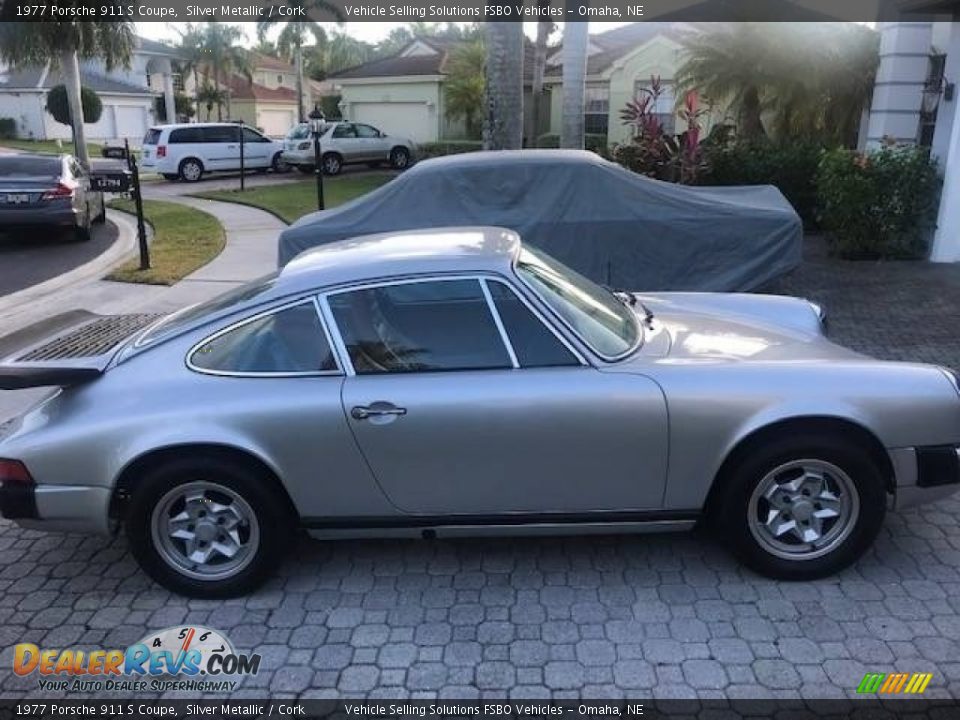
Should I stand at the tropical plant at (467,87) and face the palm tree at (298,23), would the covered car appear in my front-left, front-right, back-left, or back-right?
back-left

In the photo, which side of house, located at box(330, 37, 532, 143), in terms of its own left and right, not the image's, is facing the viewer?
front

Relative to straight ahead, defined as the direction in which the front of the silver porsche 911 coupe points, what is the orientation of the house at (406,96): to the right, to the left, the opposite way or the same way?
to the right

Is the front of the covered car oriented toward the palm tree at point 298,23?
no

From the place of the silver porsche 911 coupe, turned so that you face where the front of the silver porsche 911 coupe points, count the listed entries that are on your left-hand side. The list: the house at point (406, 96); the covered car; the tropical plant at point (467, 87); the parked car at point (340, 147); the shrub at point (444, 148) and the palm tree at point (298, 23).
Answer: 6

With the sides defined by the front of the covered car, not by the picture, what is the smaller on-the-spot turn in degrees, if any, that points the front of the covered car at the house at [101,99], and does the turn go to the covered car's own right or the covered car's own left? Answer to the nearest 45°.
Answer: approximately 45° to the covered car's own right

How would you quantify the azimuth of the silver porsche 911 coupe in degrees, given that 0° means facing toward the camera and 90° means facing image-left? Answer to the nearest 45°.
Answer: approximately 270°

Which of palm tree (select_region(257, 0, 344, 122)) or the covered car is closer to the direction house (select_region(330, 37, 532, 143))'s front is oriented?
the covered car

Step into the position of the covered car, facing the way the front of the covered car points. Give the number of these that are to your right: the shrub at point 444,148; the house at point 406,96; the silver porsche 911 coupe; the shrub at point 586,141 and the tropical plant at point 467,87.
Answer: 4

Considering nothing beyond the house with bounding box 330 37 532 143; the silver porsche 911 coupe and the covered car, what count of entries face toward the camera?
1

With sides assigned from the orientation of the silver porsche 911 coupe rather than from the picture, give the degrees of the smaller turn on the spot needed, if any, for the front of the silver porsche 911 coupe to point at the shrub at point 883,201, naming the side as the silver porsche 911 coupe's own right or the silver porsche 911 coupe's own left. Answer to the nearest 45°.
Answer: approximately 45° to the silver porsche 911 coupe's own left

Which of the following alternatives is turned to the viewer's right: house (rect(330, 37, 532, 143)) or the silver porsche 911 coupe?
the silver porsche 911 coupe

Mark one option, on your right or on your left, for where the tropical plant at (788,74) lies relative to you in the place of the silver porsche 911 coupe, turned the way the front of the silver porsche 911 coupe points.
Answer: on your left

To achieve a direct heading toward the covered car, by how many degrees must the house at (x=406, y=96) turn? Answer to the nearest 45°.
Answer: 0° — it already faces it
